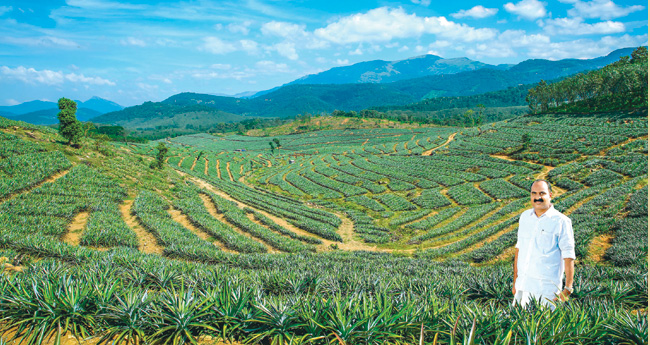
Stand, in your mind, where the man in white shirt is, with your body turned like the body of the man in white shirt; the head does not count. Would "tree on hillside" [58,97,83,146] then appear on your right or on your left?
on your right

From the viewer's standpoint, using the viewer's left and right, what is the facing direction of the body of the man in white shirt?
facing the viewer and to the left of the viewer
